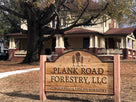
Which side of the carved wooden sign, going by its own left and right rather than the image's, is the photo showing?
front

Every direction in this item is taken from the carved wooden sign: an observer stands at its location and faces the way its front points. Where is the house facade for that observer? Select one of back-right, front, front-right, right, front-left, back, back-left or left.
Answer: back
